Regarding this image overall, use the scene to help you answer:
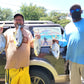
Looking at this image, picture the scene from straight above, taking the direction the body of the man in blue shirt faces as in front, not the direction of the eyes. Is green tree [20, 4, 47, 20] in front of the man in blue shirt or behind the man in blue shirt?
behind

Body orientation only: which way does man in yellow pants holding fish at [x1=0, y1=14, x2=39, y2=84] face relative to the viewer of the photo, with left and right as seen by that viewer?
facing the viewer

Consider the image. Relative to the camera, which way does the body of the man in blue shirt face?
toward the camera

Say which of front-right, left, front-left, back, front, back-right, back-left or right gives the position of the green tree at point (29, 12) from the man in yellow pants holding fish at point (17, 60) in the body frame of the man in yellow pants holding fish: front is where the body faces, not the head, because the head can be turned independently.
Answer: back
